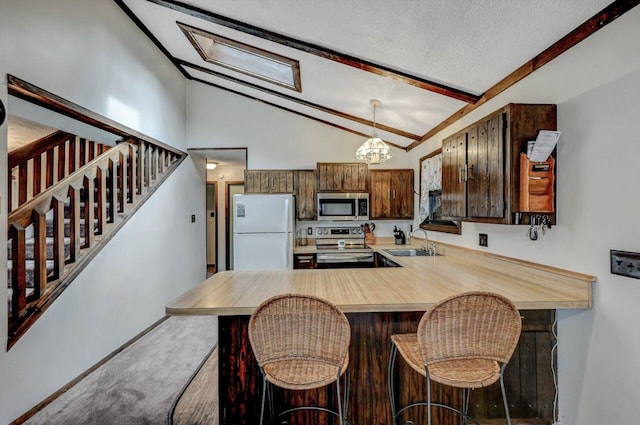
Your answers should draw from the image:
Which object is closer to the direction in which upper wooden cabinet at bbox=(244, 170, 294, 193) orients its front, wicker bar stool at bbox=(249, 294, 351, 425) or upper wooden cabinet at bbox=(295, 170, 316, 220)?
the wicker bar stool

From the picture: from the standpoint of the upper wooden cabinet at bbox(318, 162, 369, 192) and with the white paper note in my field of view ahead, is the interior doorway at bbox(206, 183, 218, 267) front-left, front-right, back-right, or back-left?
back-right

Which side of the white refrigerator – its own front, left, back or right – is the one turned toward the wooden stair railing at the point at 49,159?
right

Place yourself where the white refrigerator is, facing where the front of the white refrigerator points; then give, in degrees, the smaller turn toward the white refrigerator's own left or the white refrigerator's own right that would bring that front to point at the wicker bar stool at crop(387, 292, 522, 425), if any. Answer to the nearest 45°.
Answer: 0° — it already faces it

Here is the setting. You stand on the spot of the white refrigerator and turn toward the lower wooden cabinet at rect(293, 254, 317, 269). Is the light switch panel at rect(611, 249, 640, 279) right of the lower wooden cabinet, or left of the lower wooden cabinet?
right

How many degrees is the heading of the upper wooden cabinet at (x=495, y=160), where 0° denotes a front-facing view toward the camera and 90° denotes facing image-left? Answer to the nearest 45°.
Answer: approximately 45°

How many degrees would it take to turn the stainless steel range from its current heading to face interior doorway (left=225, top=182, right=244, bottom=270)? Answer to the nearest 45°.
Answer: approximately 135° to its right

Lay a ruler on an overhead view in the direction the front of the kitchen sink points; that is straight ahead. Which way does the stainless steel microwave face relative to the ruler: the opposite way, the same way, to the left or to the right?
to the left

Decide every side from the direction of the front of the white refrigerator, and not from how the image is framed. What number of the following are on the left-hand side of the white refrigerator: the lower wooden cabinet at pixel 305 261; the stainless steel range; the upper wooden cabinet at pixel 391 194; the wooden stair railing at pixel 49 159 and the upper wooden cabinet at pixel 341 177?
4

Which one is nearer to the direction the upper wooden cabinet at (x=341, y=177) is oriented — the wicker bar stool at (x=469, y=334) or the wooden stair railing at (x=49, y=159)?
the wicker bar stool

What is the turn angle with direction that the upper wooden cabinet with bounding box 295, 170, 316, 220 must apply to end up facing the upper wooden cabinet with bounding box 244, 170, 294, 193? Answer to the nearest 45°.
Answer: approximately 90° to its right

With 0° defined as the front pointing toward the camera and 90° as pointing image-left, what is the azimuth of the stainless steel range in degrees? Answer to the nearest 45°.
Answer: approximately 0°
